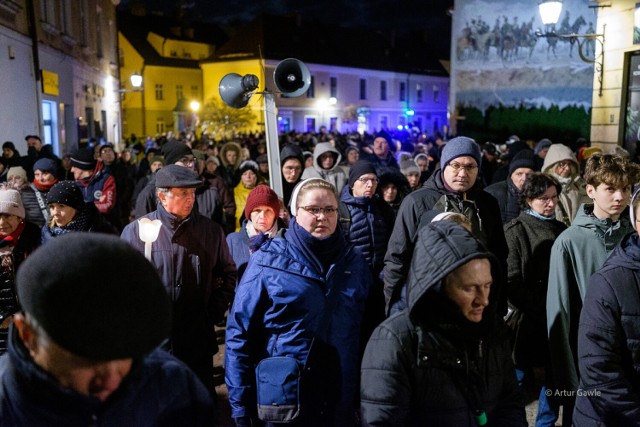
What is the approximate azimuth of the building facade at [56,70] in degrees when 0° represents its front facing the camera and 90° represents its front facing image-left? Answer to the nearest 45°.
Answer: approximately 315°

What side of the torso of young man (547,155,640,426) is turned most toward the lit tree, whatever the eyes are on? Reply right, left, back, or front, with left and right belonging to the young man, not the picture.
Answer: back

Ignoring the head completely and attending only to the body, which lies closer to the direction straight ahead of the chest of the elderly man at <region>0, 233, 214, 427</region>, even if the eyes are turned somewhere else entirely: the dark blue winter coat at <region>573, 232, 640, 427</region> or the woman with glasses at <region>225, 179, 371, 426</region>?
the dark blue winter coat

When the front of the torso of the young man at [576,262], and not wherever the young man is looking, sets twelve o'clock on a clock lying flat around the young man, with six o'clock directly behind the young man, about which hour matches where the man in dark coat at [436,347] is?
The man in dark coat is roughly at 2 o'clock from the young man.
